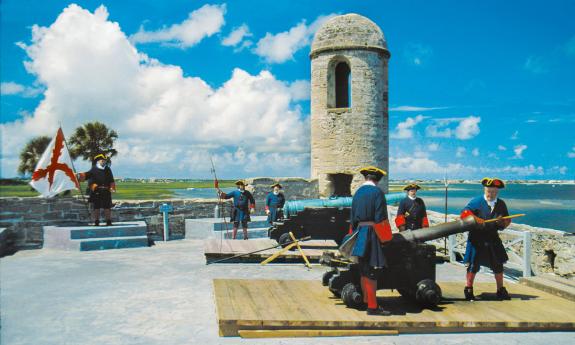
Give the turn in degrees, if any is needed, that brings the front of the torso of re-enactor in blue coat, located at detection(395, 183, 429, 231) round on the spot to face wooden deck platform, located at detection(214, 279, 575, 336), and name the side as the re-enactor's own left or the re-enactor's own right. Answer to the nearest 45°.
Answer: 0° — they already face it

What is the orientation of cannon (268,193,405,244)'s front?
to the viewer's right

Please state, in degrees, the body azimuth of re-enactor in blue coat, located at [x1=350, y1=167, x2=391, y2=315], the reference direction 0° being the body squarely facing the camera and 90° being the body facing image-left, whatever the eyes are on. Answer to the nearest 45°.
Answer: approximately 225°

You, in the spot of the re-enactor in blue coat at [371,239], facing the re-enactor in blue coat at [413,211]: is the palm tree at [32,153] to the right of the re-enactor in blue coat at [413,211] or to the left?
left

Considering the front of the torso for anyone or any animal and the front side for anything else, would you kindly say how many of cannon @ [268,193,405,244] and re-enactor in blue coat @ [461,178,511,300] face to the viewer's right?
1

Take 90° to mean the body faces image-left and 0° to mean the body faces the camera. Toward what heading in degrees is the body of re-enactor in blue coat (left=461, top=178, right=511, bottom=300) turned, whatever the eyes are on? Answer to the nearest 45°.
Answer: approximately 0°

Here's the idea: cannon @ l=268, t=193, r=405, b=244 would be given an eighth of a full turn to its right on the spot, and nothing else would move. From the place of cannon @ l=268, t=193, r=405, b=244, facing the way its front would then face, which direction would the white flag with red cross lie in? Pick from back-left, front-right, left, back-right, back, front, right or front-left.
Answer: back-right
